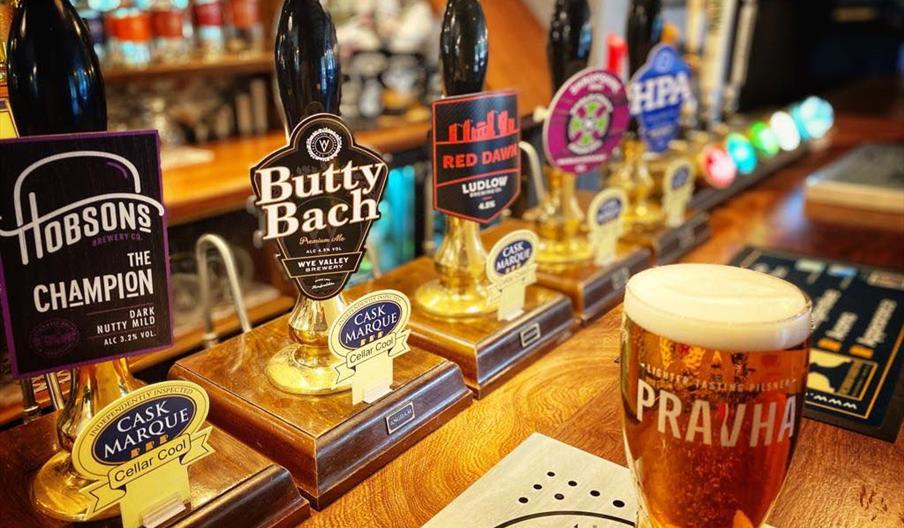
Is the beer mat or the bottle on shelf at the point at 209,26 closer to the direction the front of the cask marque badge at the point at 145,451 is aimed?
the beer mat

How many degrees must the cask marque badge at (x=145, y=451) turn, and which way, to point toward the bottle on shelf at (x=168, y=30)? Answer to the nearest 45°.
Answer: approximately 135° to its left

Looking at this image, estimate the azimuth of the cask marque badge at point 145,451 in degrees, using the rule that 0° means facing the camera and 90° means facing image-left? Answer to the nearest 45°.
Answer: approximately 315°

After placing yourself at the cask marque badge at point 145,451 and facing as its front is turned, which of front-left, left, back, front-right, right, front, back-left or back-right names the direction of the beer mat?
front-left

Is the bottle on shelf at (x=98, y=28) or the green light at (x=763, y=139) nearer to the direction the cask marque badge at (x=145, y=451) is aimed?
the green light

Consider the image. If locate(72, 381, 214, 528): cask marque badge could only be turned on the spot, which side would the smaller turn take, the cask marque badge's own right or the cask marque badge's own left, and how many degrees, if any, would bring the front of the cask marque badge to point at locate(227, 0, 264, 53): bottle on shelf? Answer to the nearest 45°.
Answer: approximately 135° to the cask marque badge's own left

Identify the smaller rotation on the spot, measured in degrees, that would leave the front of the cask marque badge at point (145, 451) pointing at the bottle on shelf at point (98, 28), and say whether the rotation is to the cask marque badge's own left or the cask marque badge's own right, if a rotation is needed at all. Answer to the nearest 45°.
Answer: approximately 135° to the cask marque badge's own left

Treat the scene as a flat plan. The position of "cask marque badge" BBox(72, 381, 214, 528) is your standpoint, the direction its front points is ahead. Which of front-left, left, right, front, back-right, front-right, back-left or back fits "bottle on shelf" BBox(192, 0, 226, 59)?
back-left
